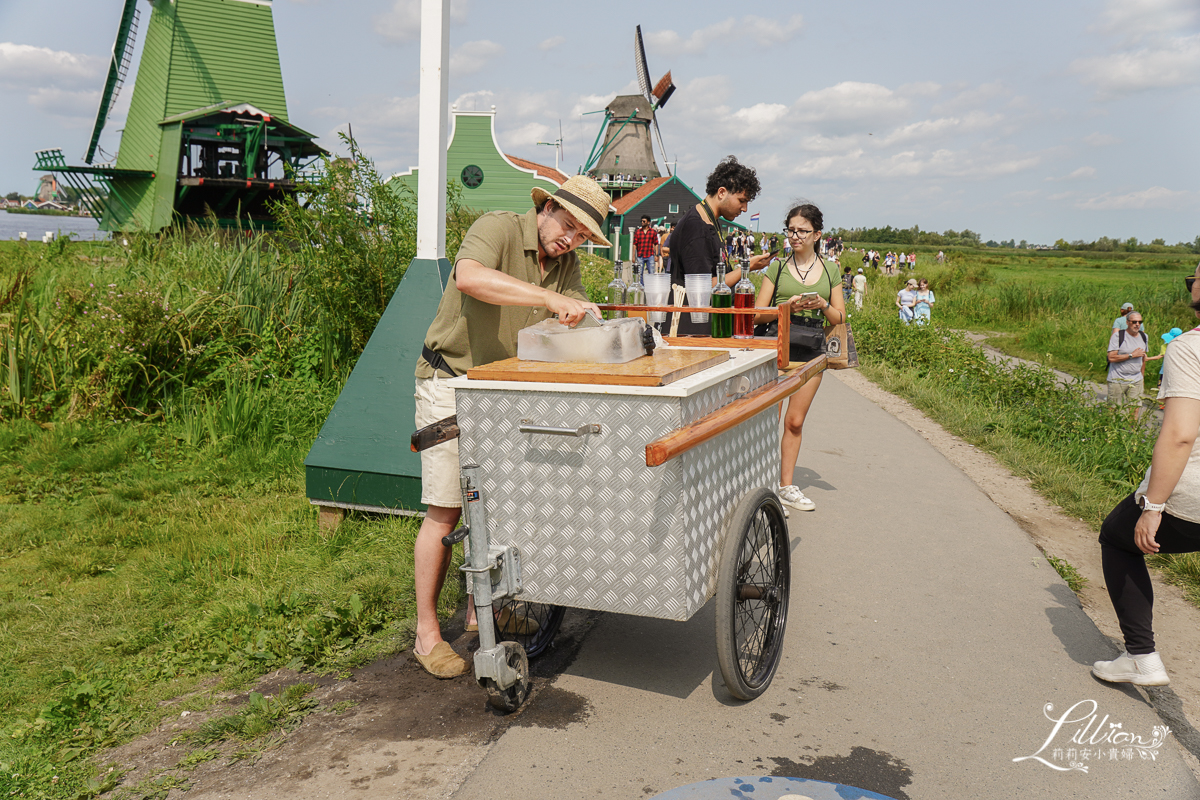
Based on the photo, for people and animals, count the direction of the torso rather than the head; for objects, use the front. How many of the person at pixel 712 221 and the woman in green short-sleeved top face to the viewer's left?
0

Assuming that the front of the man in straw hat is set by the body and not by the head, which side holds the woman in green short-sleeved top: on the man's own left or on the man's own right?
on the man's own left

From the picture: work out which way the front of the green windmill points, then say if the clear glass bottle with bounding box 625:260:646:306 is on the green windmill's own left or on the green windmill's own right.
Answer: on the green windmill's own left

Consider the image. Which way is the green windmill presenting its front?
to the viewer's left

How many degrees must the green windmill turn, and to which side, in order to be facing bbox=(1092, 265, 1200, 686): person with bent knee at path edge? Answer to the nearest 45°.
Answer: approximately 90° to its left

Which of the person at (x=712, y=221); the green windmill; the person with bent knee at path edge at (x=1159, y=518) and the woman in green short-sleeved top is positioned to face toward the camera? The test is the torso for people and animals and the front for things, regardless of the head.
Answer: the woman in green short-sleeved top

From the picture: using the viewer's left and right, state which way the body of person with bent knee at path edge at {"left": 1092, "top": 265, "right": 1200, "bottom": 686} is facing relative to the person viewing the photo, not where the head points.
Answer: facing to the left of the viewer

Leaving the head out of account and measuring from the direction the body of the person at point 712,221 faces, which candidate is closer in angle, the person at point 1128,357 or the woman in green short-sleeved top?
the woman in green short-sleeved top

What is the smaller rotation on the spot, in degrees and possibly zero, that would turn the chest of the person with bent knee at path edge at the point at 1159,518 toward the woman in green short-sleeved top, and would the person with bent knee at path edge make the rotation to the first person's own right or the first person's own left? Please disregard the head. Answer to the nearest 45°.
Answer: approximately 45° to the first person's own right

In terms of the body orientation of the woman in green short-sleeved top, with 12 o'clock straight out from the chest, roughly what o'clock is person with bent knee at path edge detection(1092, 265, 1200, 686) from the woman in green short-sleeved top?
The person with bent knee at path edge is roughly at 11 o'clock from the woman in green short-sleeved top.

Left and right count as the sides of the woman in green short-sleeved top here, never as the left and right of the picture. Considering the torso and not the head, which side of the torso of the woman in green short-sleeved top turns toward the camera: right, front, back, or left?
front
